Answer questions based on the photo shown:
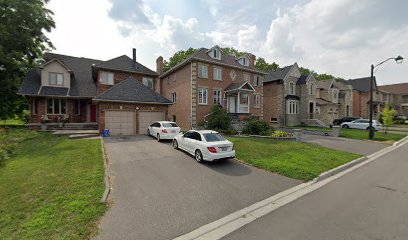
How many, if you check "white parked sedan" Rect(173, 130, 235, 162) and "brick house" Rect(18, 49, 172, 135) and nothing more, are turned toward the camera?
1

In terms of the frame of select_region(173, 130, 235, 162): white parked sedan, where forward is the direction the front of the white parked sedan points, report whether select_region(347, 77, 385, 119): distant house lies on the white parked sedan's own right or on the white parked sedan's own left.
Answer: on the white parked sedan's own right

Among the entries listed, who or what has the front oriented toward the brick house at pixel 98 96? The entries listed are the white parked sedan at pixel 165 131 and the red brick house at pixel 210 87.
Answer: the white parked sedan

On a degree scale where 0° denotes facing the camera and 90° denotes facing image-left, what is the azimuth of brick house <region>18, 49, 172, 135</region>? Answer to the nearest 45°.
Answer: approximately 0°

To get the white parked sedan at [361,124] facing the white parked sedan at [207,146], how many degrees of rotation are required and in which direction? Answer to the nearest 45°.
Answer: approximately 90° to its left

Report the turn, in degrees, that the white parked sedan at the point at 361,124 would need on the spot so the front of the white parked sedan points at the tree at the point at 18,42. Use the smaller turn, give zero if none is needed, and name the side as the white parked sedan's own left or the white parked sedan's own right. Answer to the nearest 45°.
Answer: approximately 45° to the white parked sedan's own left

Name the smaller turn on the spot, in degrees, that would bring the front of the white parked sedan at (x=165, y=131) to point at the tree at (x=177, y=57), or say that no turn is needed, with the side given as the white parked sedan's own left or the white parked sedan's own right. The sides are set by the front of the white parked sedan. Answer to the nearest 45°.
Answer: approximately 45° to the white parked sedan's own right
